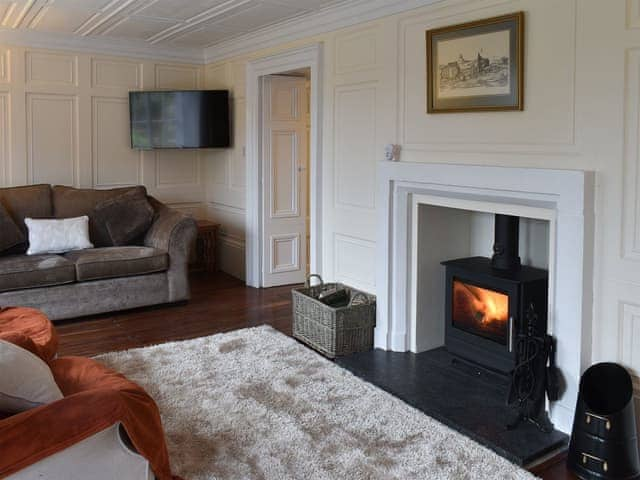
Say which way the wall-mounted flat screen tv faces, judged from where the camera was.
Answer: facing the viewer

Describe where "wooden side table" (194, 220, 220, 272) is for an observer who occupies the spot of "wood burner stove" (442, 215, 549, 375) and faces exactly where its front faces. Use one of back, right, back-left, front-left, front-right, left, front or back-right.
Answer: right

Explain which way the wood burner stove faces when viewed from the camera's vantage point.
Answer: facing the viewer and to the left of the viewer

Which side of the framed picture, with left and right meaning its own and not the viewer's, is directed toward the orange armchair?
front

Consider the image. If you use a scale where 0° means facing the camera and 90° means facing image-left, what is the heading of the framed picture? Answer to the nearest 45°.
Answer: approximately 45°

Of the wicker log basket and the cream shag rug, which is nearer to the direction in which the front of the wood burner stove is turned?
the cream shag rug

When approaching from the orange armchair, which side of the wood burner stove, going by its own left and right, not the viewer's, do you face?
front

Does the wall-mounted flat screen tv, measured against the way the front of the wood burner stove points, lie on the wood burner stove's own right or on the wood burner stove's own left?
on the wood burner stove's own right

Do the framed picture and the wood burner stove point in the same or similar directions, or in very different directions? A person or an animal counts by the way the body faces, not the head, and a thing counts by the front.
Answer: same or similar directions

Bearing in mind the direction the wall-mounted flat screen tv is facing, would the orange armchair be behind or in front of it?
in front
